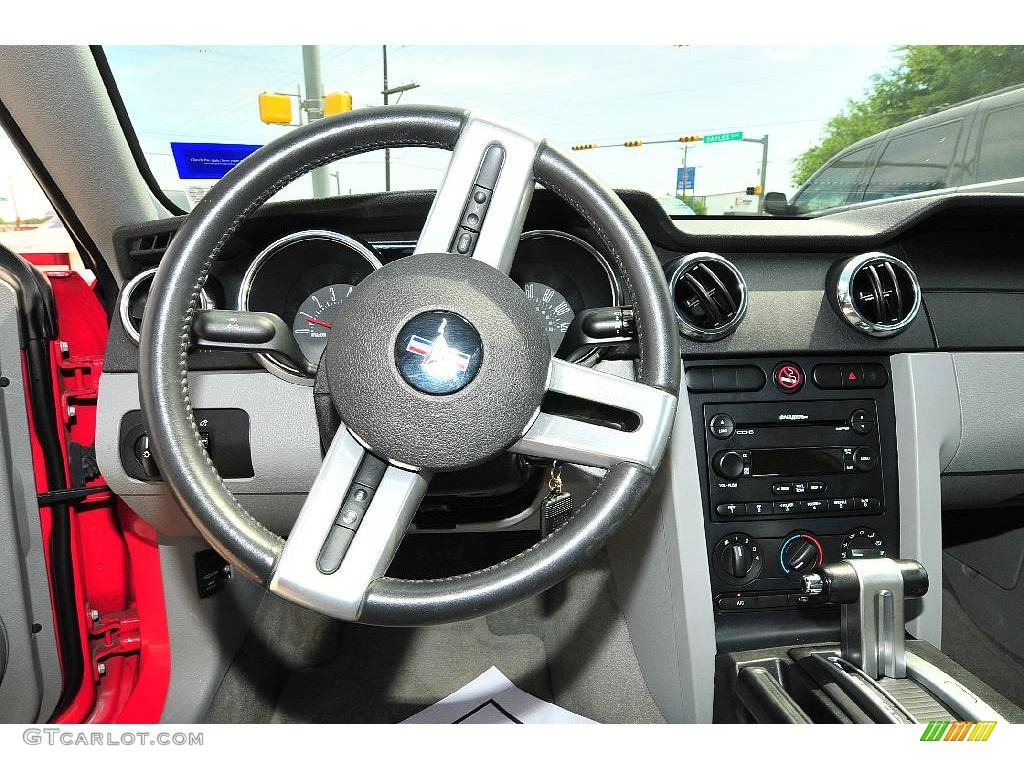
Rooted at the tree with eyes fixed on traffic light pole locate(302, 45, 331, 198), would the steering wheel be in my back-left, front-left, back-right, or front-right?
front-left

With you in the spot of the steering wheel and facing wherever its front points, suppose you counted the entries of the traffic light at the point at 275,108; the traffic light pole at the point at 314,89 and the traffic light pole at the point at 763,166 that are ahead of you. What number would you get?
0

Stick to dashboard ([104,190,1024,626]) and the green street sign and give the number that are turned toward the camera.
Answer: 2

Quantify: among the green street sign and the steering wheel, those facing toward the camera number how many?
2

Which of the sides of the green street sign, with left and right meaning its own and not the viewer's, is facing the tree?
left

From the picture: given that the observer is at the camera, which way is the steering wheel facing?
facing the viewer

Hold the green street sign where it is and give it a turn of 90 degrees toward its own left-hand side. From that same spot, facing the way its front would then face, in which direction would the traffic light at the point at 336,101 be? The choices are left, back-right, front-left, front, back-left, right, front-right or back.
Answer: back-right

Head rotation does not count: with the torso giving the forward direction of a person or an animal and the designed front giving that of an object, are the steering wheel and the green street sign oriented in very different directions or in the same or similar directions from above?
same or similar directions

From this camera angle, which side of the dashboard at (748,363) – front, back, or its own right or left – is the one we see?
front

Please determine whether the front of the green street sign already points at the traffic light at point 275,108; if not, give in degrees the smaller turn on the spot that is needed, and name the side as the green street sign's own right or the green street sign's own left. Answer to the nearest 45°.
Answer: approximately 45° to the green street sign's own right

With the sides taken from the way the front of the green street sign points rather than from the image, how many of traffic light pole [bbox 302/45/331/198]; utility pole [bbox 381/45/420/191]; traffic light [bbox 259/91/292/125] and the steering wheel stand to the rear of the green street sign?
0

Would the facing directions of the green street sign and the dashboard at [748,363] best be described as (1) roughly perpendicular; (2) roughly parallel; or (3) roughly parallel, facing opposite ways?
roughly parallel

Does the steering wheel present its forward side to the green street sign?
no

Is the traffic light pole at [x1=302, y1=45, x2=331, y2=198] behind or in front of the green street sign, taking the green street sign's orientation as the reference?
in front

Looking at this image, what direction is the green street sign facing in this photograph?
toward the camera
